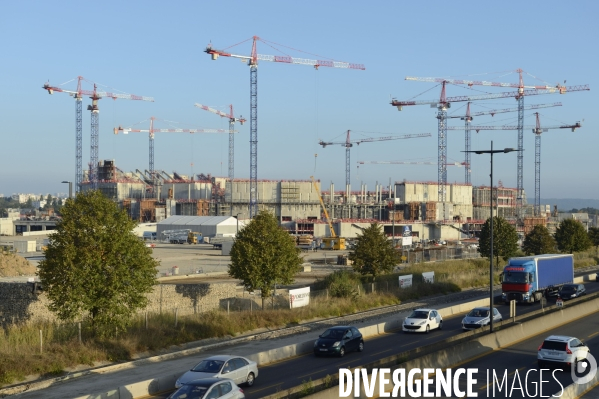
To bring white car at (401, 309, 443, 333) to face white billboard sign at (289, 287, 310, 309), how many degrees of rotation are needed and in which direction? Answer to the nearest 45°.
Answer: approximately 90° to its right

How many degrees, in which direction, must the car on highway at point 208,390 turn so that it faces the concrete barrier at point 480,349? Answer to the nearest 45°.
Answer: approximately 180°

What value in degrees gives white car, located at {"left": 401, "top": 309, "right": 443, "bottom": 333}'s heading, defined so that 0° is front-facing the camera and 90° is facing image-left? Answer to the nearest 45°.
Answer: approximately 45°

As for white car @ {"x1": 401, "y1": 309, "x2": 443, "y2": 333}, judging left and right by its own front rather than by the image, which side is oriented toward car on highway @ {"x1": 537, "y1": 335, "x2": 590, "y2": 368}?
left

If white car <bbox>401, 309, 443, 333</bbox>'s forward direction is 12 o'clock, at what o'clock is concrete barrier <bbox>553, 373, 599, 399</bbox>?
The concrete barrier is roughly at 10 o'clock from the white car.

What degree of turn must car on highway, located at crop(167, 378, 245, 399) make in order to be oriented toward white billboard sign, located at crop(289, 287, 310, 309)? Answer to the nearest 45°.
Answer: approximately 135° to its right
